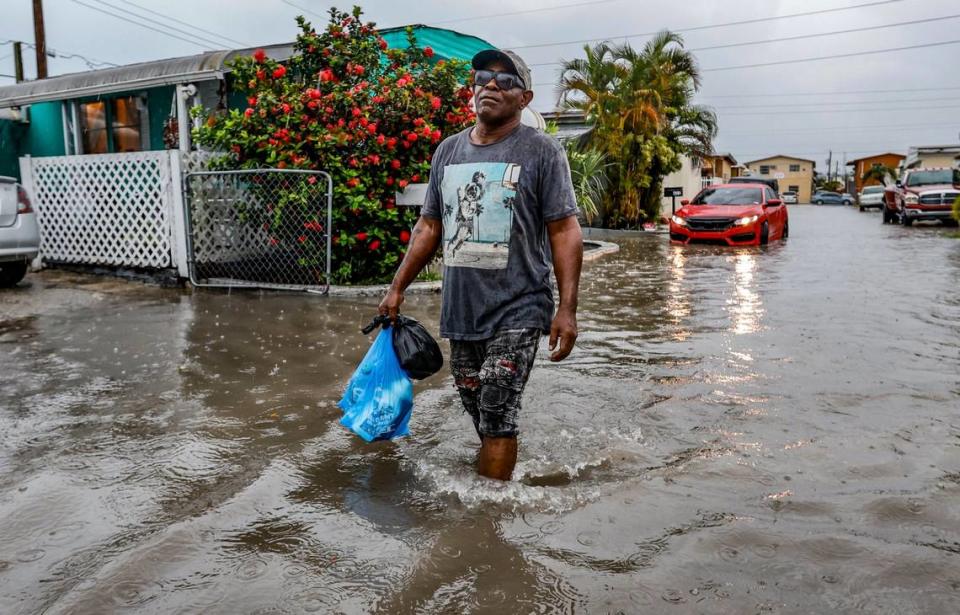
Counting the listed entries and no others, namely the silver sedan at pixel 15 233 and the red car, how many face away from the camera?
1

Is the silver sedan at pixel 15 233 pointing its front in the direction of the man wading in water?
no

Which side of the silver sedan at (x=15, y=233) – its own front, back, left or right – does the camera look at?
back

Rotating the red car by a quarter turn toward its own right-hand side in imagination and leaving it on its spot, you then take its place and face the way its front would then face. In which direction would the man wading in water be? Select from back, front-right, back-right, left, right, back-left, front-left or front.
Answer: back-left

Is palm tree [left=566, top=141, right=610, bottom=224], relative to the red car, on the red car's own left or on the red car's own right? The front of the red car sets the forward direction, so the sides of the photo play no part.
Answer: on the red car's own right

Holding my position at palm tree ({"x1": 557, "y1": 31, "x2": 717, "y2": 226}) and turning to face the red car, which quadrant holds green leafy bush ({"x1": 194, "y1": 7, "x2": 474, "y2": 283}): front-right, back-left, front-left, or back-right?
front-right

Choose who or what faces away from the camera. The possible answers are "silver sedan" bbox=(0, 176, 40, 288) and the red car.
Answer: the silver sedan

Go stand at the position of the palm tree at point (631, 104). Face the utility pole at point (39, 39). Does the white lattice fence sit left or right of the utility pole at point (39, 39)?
left

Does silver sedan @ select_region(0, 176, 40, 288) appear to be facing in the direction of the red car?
no

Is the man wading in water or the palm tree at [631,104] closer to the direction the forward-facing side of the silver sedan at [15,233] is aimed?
the palm tree

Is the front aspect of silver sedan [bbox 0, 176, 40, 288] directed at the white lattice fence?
no

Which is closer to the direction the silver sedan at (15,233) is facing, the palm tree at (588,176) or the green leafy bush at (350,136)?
the palm tree

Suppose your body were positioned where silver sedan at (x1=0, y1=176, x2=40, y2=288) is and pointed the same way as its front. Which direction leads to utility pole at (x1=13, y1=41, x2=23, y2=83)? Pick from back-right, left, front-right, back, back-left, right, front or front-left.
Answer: front

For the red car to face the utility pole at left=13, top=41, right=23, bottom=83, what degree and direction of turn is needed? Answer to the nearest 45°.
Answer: approximately 45° to its right

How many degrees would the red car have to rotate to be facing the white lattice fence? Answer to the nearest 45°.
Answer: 0° — it already faces it

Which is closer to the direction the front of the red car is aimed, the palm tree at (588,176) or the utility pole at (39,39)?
the utility pole

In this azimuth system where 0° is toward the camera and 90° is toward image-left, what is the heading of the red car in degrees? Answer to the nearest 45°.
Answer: approximately 45°
